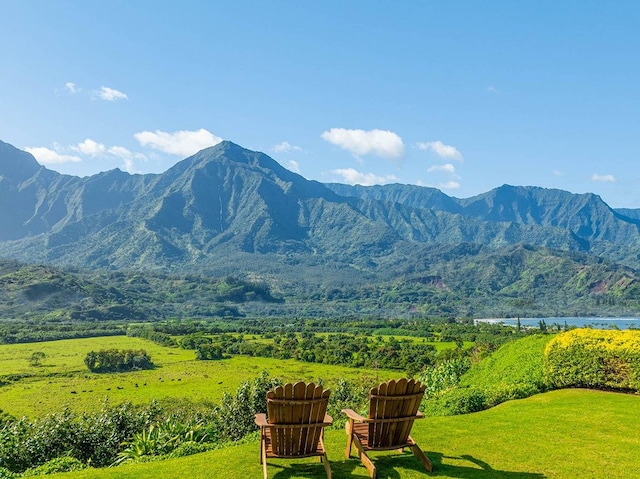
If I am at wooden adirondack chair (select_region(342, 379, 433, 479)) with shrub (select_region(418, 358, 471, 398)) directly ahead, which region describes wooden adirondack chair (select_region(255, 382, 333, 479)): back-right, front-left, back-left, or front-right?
back-left

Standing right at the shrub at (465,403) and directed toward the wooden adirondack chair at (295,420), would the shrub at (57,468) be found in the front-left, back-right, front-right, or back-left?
front-right

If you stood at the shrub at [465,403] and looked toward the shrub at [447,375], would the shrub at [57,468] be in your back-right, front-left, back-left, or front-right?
back-left

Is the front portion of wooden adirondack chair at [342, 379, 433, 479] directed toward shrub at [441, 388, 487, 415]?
no

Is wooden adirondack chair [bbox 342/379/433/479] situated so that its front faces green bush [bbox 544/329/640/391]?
no

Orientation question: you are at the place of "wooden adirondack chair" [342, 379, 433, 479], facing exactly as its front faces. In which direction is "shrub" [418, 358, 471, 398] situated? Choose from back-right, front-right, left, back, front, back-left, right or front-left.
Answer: front-right

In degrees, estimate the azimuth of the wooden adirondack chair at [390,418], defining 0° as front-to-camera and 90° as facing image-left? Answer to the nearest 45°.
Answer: approximately 135°

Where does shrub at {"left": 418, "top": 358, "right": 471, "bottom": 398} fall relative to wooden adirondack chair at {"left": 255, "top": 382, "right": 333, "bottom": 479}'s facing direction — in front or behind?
in front

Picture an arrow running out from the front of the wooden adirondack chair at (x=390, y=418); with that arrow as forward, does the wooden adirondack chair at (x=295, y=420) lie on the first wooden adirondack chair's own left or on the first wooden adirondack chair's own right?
on the first wooden adirondack chair's own left

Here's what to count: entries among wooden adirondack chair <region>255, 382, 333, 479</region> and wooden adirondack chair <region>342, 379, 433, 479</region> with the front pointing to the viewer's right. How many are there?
0

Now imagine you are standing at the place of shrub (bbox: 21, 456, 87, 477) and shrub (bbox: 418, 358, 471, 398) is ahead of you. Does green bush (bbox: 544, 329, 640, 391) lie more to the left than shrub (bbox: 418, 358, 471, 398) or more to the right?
right

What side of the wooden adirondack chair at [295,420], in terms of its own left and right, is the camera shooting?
back

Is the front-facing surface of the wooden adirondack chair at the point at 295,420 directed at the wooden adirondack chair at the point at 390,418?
no

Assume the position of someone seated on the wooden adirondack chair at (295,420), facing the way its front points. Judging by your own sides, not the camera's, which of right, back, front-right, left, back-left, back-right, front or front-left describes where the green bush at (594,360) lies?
front-right
